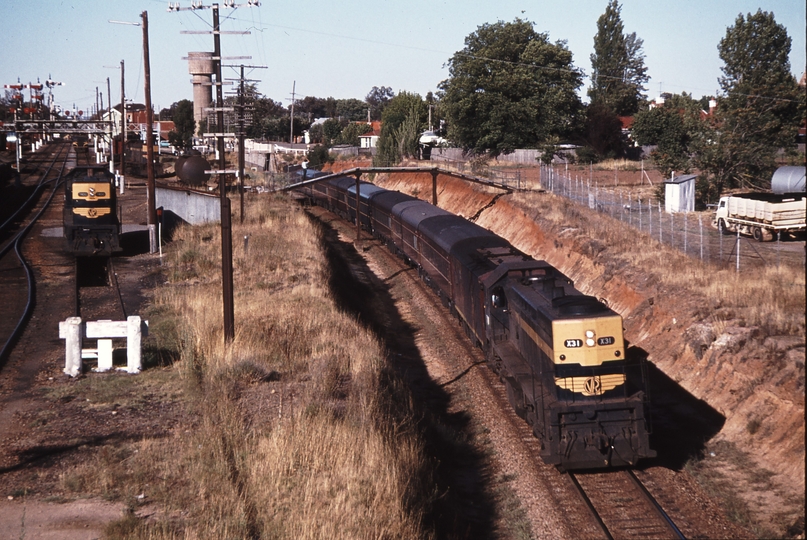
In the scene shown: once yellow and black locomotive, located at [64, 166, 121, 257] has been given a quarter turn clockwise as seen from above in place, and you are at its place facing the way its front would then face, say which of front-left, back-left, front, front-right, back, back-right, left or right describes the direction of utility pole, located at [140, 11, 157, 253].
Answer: back-right

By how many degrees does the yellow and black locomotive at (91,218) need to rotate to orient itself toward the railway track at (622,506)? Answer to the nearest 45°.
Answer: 0° — it already faces it

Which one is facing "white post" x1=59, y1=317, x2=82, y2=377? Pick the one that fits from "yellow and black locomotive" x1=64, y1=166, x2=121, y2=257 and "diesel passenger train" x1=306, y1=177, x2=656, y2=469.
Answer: the yellow and black locomotive

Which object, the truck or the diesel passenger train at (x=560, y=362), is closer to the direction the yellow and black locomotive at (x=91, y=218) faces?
the diesel passenger train

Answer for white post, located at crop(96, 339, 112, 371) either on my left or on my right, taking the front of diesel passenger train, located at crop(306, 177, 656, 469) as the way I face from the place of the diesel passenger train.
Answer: on my right

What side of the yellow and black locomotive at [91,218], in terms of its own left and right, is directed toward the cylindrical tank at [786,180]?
left

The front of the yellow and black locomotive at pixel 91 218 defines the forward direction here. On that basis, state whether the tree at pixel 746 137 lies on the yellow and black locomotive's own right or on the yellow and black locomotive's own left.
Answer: on the yellow and black locomotive's own left

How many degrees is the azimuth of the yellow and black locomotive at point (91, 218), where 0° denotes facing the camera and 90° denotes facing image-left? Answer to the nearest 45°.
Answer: approximately 0°

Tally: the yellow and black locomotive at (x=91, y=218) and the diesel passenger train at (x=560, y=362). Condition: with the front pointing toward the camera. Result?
2

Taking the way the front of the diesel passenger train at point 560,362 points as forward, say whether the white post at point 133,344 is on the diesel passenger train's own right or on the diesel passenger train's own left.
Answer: on the diesel passenger train's own right

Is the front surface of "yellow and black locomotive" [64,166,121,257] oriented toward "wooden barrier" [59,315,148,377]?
yes

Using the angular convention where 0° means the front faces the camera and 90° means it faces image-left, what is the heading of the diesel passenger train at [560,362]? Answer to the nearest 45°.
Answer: approximately 0°
